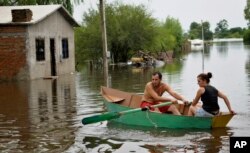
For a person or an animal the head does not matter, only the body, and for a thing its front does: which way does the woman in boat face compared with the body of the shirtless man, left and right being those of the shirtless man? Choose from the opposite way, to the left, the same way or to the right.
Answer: the opposite way

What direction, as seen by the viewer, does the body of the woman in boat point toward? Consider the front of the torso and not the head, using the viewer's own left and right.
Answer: facing away from the viewer and to the left of the viewer

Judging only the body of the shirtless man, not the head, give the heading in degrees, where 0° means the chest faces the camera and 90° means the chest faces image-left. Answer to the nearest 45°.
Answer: approximately 315°

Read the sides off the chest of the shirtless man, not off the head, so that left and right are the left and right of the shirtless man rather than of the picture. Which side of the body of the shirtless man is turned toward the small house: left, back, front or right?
back

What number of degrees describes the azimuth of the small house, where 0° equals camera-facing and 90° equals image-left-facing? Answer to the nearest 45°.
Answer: approximately 315°

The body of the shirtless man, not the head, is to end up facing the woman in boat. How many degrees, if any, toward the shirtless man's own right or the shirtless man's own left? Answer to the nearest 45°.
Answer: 0° — they already face them

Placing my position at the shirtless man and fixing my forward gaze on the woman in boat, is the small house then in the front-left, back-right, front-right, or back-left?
back-left
